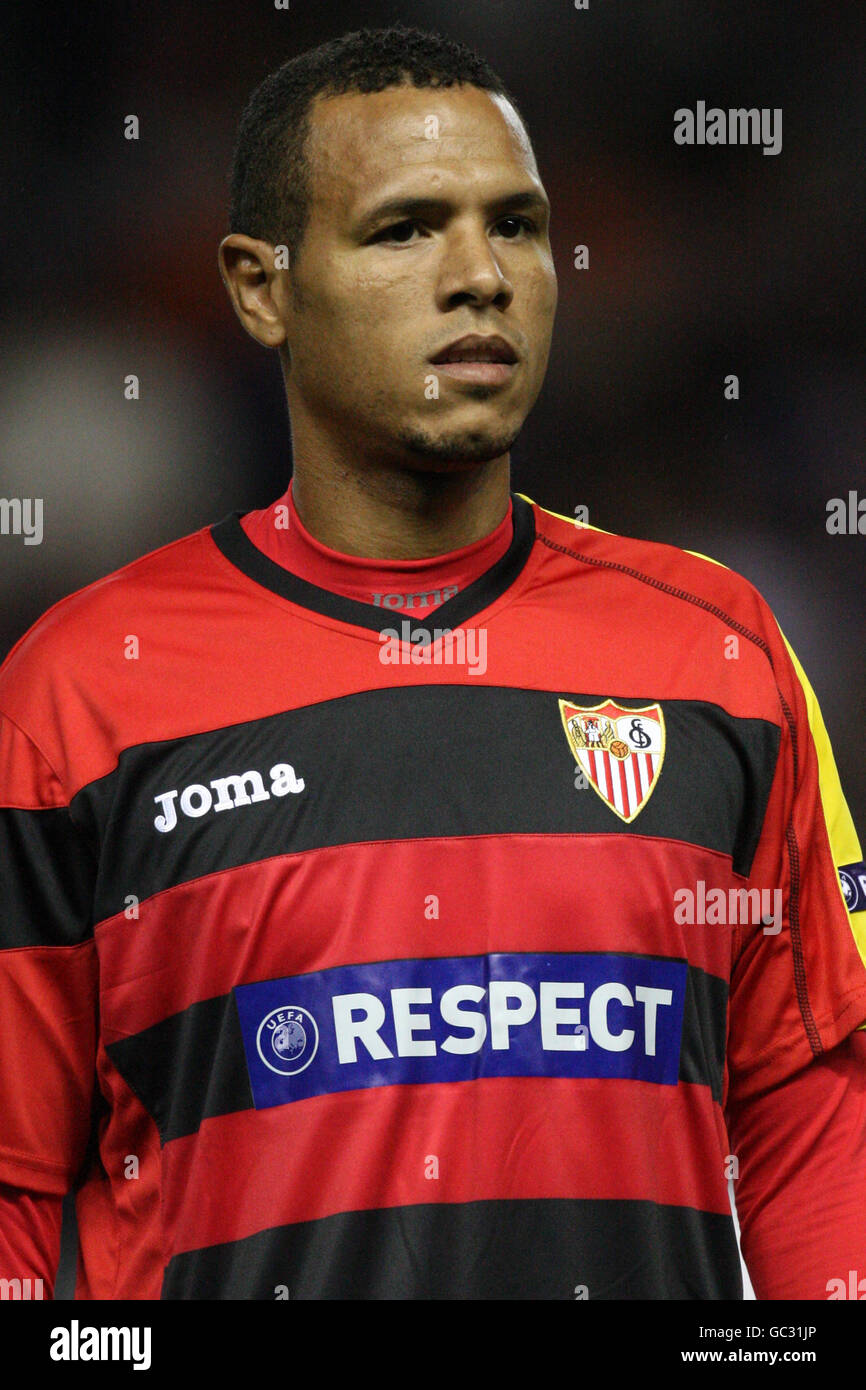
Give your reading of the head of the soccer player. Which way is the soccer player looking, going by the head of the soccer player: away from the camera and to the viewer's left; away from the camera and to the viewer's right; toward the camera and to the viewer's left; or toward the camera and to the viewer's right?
toward the camera and to the viewer's right

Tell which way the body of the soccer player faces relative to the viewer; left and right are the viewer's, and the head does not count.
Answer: facing the viewer
